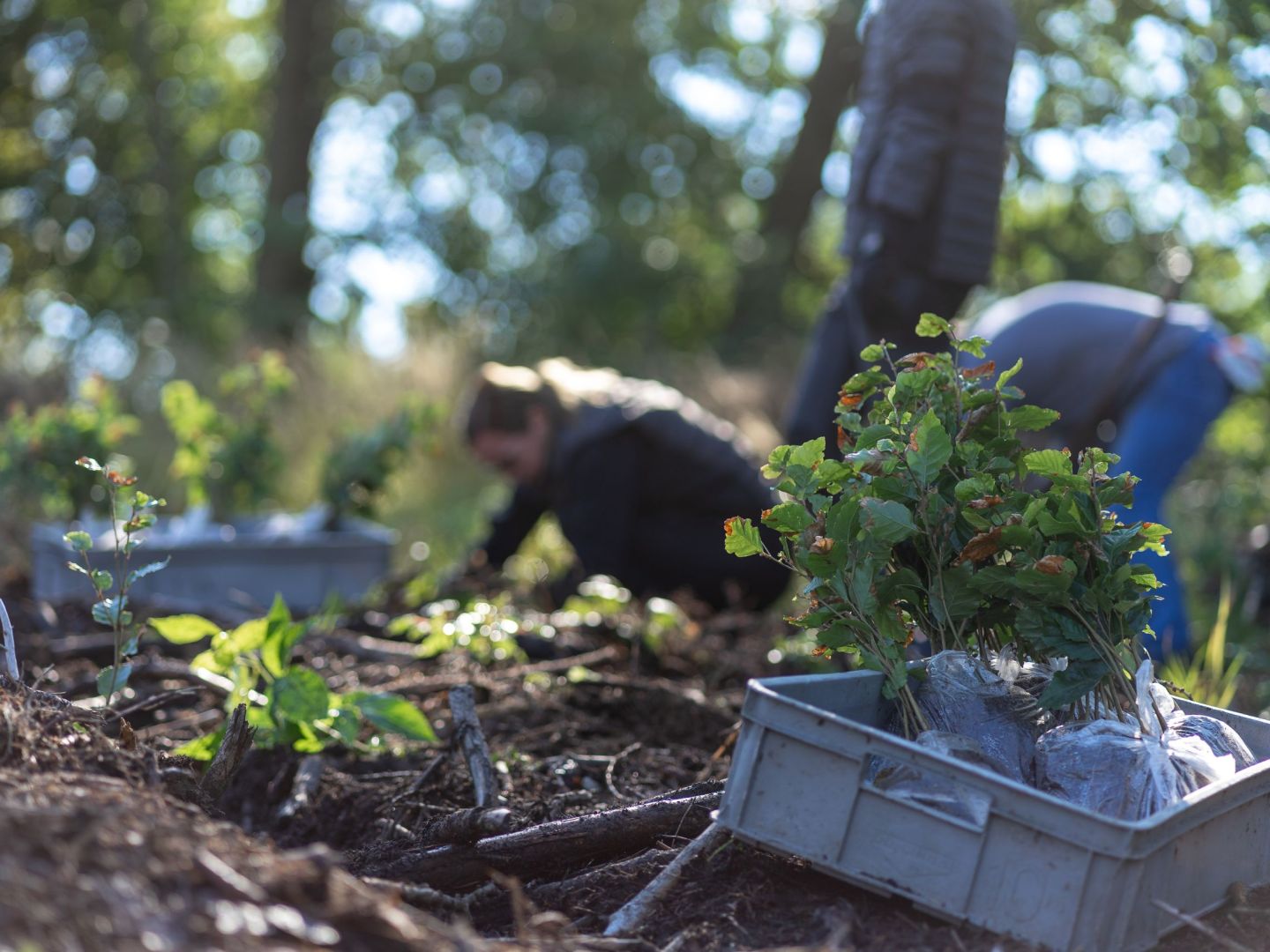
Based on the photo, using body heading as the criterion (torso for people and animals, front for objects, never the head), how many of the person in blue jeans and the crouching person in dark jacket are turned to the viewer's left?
2

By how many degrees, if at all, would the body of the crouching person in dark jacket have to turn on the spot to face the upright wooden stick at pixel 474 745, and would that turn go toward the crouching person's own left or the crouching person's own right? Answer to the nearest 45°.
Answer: approximately 90° to the crouching person's own left

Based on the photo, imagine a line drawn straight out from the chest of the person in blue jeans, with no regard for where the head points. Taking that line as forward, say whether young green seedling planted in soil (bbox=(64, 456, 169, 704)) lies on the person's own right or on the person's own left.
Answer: on the person's own left

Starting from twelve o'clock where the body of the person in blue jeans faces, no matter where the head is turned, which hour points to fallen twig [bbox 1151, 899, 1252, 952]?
The fallen twig is roughly at 9 o'clock from the person in blue jeans.

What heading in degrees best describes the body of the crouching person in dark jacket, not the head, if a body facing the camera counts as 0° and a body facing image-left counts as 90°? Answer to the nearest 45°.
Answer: approximately 90°

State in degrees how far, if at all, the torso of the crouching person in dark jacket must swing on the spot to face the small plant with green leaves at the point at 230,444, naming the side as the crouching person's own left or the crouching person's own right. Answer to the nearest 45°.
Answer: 0° — they already face it

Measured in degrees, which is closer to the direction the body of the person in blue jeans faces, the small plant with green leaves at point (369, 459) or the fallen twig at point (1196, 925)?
the small plant with green leaves

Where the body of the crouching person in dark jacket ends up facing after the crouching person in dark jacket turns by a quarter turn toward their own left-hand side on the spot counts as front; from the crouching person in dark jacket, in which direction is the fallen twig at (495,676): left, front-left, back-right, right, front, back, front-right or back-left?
front

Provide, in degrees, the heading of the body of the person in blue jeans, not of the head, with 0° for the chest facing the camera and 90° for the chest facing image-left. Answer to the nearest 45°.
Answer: approximately 90°

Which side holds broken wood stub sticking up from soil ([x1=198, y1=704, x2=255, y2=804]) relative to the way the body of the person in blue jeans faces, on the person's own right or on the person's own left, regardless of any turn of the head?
on the person's own left
